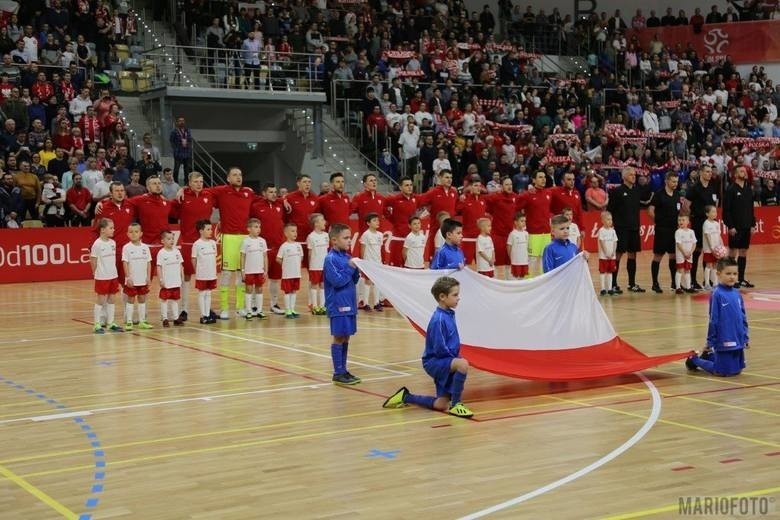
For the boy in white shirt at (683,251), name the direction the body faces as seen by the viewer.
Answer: toward the camera

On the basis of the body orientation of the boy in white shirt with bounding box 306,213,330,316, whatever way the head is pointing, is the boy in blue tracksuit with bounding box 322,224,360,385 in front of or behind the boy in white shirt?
in front

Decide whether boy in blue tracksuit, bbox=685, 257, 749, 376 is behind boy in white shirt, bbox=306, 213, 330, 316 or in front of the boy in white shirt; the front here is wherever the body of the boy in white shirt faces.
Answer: in front

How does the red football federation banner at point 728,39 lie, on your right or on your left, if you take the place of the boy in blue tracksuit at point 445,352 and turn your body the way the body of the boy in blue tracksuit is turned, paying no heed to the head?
on your left

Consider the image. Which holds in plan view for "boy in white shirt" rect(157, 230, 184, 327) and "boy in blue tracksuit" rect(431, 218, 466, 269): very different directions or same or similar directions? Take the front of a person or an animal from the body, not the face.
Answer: same or similar directions

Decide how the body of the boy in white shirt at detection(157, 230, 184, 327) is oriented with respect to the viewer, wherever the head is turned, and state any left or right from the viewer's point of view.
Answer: facing the viewer and to the right of the viewer

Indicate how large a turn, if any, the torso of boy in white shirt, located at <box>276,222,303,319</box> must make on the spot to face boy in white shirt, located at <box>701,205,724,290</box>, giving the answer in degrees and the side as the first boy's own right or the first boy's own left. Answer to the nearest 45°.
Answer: approximately 45° to the first boy's own left
